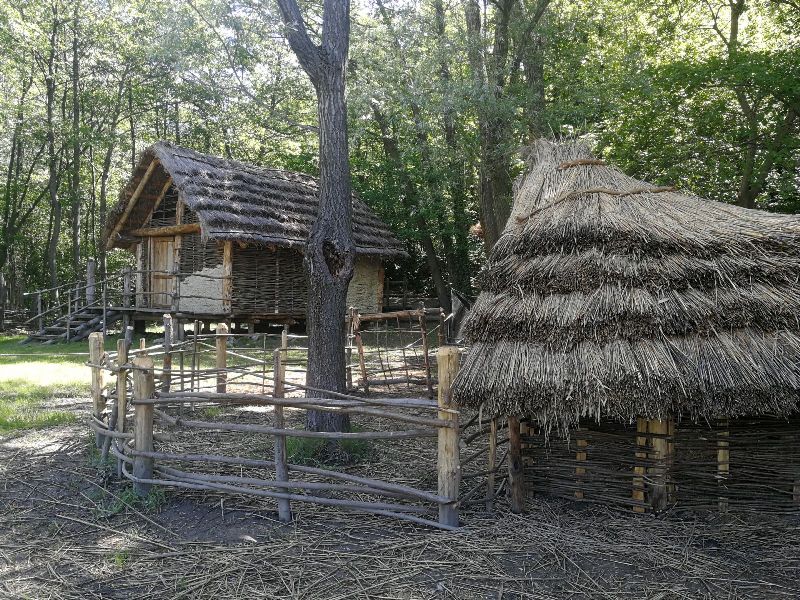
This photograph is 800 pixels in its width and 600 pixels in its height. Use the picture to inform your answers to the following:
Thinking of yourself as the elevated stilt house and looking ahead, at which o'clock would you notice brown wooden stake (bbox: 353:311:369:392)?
The brown wooden stake is roughly at 10 o'clock from the elevated stilt house.

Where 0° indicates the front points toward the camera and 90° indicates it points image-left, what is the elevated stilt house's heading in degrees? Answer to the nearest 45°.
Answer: approximately 45°

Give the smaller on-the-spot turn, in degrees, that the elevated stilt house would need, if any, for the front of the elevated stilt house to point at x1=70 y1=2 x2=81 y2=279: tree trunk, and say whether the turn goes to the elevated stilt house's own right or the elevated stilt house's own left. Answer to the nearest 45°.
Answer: approximately 90° to the elevated stilt house's own right

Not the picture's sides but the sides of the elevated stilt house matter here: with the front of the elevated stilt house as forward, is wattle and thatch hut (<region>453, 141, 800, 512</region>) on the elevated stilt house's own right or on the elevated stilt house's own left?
on the elevated stilt house's own left

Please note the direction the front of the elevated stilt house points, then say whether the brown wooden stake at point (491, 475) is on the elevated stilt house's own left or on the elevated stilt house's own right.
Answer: on the elevated stilt house's own left

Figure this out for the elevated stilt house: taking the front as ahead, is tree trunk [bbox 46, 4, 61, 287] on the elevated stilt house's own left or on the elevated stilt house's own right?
on the elevated stilt house's own right
